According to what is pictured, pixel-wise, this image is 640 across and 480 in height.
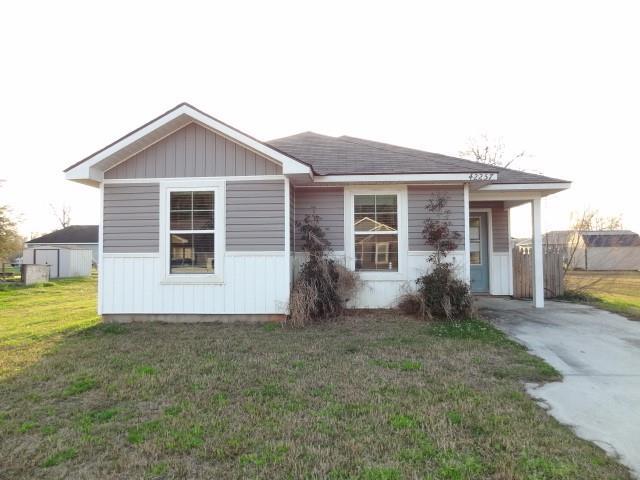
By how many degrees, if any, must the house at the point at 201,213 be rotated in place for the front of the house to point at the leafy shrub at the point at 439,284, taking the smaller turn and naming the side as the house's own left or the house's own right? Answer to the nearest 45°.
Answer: approximately 90° to the house's own left

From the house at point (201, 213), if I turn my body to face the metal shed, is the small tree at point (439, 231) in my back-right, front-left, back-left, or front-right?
back-right

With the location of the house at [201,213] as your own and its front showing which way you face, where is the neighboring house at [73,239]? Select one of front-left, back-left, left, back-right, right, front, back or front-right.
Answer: back-right

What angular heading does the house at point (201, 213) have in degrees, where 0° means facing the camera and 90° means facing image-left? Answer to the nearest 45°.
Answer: approximately 0°

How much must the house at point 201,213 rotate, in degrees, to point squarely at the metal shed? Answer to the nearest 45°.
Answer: approximately 135° to its right

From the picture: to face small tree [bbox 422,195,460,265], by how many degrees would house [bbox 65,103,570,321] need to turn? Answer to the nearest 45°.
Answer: approximately 90° to its left

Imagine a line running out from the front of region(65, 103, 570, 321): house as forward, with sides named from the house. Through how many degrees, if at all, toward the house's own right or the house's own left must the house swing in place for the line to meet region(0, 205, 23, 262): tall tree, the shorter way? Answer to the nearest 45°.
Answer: approximately 135° to the house's own right
